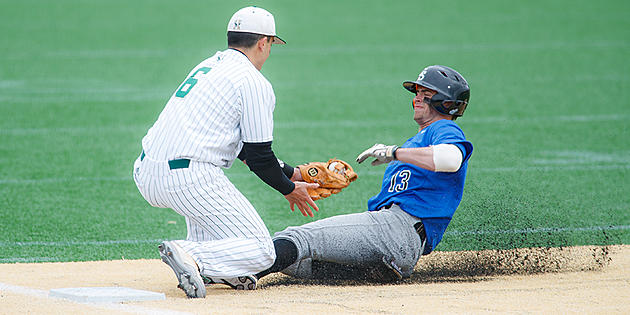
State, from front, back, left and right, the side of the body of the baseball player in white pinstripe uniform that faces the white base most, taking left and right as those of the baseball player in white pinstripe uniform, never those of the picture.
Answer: back

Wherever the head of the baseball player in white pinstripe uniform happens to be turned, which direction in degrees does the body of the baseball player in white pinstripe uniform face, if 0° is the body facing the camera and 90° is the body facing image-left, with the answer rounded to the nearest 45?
approximately 225°
